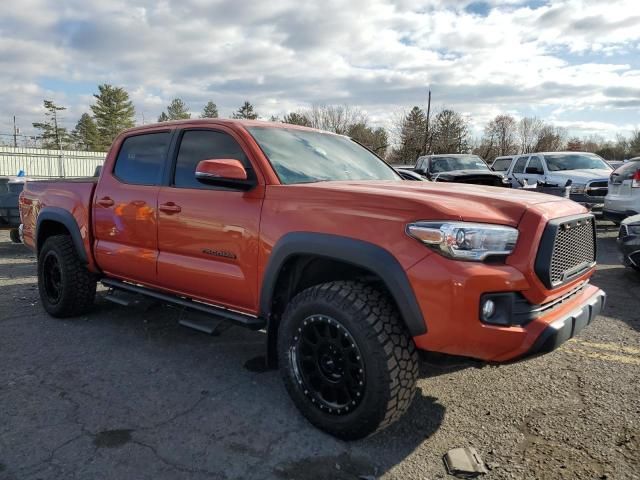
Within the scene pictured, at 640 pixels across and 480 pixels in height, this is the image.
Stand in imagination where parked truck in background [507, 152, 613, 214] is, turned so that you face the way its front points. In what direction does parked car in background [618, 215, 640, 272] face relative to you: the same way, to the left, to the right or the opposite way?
to the right

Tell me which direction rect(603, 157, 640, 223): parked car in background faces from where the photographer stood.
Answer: facing away from the viewer and to the right of the viewer

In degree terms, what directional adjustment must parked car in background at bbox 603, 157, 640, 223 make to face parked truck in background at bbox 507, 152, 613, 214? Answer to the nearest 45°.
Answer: approximately 45° to its left

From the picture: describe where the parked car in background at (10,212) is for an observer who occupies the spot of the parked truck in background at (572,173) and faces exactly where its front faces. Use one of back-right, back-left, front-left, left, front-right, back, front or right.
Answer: right

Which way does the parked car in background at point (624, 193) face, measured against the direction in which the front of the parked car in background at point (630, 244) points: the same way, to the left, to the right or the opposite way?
the opposite way

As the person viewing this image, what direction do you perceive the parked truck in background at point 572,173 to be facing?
facing the viewer and to the right of the viewer

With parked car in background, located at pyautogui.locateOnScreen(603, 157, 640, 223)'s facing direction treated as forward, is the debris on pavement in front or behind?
behind

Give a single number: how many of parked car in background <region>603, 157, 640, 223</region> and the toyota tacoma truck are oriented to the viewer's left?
0

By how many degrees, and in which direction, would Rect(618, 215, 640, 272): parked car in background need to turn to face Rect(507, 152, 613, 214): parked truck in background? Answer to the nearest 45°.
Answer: approximately 135° to its right

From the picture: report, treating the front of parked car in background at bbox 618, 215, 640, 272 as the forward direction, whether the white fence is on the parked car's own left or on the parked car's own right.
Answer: on the parked car's own right

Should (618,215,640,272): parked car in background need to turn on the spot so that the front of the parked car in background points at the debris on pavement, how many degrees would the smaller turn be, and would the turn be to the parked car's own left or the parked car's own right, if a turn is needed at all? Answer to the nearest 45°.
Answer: approximately 45° to the parked car's own left

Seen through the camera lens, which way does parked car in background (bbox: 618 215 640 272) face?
facing the viewer and to the left of the viewer

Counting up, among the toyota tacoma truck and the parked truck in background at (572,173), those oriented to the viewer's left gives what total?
0
